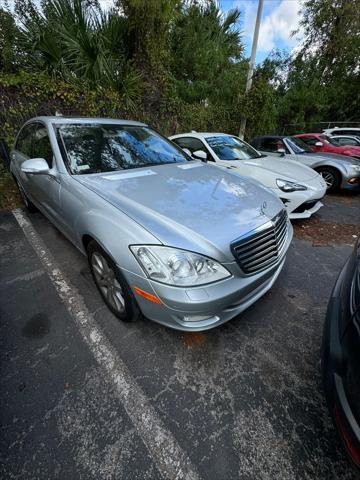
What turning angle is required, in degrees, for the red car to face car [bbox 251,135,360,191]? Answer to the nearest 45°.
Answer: approximately 45° to its right

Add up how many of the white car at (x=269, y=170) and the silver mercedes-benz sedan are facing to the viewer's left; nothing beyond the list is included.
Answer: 0

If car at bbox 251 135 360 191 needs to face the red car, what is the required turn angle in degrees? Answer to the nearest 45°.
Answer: approximately 135° to its left

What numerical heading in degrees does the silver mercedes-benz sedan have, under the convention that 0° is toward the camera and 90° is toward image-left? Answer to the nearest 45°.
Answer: approximately 315°

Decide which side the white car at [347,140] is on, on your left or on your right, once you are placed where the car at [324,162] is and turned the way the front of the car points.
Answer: on your left

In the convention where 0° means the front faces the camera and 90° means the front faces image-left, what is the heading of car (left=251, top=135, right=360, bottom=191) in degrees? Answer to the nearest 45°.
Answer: approximately 315°

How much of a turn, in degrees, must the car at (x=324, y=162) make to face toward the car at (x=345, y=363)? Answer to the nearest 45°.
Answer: approximately 45° to its right

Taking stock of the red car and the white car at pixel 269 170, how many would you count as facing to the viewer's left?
0

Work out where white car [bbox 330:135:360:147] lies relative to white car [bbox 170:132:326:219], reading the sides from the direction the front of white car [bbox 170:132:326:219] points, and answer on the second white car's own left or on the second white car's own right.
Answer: on the second white car's own left

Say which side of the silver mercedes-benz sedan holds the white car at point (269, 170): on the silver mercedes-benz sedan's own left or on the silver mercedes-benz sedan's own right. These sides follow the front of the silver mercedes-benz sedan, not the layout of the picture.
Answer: on the silver mercedes-benz sedan's own left

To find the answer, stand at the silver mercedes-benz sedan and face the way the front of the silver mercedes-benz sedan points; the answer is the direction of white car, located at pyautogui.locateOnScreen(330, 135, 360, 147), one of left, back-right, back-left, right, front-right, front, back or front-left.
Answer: left

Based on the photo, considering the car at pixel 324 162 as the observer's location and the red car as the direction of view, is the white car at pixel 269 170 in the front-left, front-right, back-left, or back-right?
back-left
